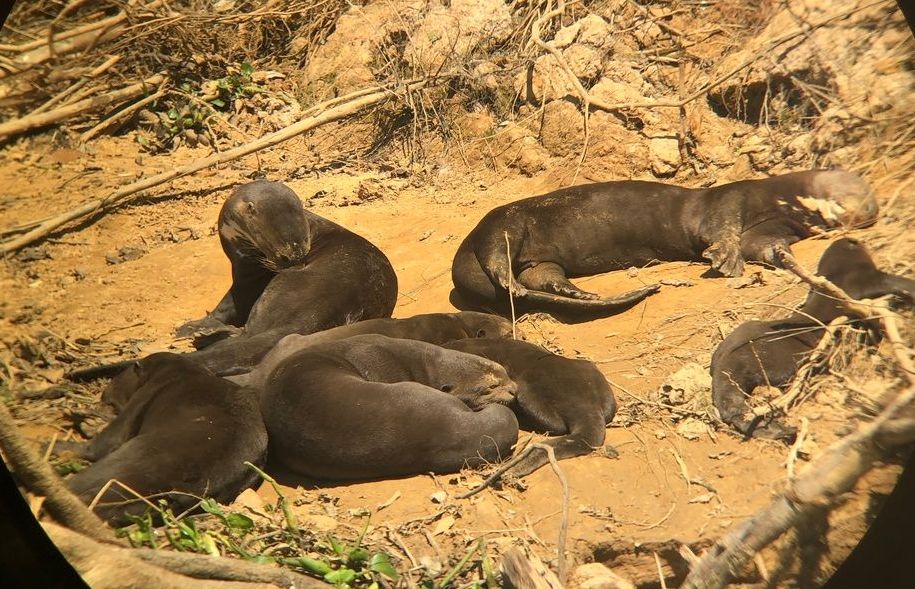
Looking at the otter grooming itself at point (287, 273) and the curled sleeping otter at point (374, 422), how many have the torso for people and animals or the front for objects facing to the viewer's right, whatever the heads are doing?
1

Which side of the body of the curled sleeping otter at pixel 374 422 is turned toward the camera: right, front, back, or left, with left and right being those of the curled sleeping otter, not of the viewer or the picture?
right

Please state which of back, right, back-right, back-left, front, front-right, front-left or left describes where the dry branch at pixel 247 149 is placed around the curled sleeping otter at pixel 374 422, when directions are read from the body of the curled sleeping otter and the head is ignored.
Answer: left

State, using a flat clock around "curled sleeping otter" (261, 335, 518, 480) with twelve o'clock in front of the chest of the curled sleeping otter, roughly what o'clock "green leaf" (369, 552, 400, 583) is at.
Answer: The green leaf is roughly at 3 o'clock from the curled sleeping otter.

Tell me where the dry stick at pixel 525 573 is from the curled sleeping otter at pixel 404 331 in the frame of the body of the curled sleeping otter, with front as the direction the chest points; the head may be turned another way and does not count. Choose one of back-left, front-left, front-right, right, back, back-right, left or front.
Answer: right

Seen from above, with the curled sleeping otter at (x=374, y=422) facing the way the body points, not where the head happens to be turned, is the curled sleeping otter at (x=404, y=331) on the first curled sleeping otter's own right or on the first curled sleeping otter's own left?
on the first curled sleeping otter's own left

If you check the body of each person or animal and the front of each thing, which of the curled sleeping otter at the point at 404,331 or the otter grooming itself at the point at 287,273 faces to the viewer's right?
the curled sleeping otter at the point at 404,331

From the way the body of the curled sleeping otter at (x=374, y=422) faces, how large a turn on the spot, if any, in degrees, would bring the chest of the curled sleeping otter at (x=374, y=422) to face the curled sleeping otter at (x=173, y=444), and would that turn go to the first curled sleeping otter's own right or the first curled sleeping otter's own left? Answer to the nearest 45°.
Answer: approximately 180°

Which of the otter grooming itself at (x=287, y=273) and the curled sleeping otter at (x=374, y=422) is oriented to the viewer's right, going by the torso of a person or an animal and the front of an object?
the curled sleeping otter at (x=374, y=422)

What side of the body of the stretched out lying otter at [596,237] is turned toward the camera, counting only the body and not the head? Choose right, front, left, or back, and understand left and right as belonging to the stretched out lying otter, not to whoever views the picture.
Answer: right
